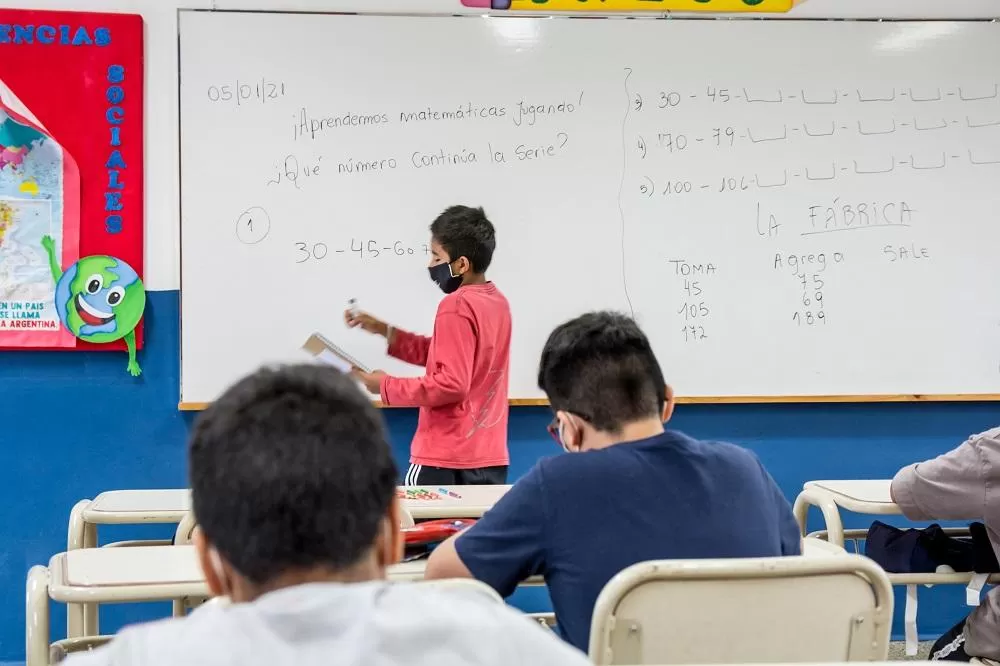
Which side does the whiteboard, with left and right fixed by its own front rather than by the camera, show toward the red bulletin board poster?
right

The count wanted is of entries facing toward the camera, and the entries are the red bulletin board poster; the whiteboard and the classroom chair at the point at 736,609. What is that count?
2

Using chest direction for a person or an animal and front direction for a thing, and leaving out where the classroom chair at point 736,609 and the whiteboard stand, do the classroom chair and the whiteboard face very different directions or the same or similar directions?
very different directions

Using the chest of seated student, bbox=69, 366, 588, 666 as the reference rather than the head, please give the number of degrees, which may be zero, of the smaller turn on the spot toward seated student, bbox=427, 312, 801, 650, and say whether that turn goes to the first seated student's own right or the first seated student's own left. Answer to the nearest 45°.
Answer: approximately 45° to the first seated student's own right

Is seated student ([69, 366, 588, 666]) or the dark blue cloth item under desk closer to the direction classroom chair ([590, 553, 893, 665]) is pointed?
the dark blue cloth item under desk

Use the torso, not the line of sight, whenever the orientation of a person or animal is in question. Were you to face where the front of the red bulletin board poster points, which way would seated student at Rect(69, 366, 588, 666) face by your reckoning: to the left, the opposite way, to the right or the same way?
the opposite way

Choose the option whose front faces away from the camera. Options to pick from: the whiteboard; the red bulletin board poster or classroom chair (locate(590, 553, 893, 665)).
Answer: the classroom chair

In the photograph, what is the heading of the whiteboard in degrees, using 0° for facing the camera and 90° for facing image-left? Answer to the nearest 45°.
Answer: approximately 0°

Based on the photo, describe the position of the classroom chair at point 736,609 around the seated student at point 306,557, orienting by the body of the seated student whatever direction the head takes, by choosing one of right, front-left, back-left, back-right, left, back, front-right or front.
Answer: front-right

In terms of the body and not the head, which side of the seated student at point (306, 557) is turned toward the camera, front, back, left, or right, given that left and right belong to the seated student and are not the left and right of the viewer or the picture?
back

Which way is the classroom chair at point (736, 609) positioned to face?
away from the camera

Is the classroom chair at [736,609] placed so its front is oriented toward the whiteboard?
yes

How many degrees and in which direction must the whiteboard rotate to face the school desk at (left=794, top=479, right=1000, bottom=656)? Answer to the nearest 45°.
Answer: approximately 45° to its left

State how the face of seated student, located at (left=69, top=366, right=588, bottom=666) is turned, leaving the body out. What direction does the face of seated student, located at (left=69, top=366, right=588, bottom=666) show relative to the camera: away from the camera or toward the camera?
away from the camera
